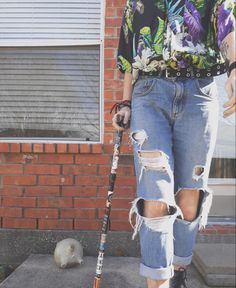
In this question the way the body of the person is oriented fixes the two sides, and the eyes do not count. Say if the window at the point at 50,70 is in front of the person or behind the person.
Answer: behind

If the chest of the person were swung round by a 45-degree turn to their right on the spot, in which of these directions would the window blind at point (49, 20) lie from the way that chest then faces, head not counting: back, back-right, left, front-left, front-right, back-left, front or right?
right

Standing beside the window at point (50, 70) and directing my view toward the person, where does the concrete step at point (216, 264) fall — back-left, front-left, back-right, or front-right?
front-left

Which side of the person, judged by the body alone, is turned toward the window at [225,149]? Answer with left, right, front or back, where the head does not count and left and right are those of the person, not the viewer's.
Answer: back

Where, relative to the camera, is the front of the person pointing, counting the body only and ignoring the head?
toward the camera
